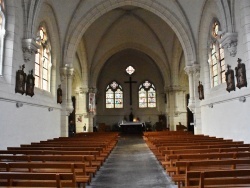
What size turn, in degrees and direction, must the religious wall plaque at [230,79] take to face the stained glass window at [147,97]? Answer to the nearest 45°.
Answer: approximately 90° to its right

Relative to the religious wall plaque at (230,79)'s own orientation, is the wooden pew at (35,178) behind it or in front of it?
in front

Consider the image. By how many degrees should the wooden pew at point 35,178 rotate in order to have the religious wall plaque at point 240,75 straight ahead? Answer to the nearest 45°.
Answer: approximately 45° to its right

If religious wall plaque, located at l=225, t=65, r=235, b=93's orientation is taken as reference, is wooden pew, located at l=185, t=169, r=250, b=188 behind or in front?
in front

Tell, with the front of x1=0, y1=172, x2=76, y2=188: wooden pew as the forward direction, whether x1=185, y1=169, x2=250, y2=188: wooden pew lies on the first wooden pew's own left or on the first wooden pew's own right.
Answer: on the first wooden pew's own right

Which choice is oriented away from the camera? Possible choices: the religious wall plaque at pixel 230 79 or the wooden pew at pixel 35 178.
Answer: the wooden pew

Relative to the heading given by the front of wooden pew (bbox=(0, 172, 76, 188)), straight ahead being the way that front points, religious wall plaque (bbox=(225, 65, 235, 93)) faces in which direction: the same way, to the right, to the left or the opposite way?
to the left

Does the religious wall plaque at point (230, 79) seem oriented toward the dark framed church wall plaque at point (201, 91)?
no

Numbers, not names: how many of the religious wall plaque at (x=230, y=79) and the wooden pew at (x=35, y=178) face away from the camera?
1

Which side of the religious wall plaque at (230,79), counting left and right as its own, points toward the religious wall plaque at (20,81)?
front

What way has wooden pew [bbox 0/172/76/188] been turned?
away from the camera

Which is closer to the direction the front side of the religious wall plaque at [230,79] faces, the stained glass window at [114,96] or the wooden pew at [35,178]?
the wooden pew

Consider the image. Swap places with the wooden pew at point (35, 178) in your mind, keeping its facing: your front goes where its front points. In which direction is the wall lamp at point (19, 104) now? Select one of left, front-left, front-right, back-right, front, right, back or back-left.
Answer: front

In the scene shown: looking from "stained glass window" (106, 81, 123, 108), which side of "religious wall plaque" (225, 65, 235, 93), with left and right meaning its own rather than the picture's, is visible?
right

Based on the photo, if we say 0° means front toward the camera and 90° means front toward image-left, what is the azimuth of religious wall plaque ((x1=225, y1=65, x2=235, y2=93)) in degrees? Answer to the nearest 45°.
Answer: approximately 45°

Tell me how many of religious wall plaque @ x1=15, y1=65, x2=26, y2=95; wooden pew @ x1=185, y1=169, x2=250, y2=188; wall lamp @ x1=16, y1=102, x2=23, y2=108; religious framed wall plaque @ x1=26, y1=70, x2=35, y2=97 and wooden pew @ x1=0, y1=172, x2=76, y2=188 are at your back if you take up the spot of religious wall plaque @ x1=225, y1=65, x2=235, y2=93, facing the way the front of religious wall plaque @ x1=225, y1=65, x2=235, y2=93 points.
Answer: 0

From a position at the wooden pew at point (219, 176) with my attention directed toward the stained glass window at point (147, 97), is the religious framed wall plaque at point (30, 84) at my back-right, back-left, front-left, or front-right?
front-left

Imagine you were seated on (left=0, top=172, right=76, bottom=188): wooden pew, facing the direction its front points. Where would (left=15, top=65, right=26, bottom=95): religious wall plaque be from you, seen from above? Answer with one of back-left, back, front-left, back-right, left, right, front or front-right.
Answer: front

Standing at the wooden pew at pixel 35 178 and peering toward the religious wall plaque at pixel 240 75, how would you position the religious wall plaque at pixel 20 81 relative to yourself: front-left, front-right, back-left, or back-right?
front-left
